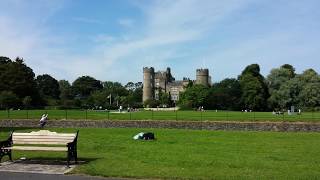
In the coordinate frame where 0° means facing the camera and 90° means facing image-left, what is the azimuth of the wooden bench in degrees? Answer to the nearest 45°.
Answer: approximately 45°

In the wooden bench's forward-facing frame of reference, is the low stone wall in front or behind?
behind
